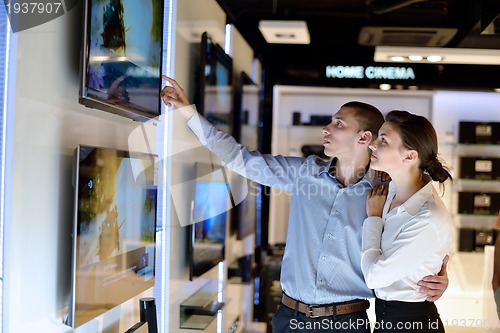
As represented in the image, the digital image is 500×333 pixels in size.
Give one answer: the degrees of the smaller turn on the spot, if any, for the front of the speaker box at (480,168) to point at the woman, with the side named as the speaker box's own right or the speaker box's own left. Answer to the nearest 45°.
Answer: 0° — it already faces them

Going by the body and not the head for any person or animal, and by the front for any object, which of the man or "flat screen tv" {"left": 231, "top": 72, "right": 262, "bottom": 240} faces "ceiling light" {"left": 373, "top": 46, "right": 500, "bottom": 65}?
the flat screen tv

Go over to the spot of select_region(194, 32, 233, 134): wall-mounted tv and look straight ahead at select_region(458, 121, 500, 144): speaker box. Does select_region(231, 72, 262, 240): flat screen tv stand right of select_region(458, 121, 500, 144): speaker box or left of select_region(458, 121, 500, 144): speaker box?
left

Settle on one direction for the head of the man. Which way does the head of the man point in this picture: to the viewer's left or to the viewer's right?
to the viewer's left

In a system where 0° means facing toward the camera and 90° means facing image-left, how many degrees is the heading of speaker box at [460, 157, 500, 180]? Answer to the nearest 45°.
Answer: approximately 0°

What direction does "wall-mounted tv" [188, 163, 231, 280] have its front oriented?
to the viewer's right

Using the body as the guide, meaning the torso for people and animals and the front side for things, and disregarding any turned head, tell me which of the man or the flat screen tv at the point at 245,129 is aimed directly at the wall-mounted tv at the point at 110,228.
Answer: the man

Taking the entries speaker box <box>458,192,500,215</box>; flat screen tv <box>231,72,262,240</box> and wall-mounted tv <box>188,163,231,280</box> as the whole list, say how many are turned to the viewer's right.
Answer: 2

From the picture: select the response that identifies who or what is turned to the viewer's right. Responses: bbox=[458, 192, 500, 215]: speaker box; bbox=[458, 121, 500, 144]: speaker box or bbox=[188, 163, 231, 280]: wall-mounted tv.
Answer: the wall-mounted tv

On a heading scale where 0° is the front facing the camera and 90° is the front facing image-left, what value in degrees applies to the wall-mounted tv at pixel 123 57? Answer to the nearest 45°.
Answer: approximately 315°

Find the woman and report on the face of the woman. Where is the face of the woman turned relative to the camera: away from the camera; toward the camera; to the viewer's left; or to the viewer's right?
to the viewer's left
